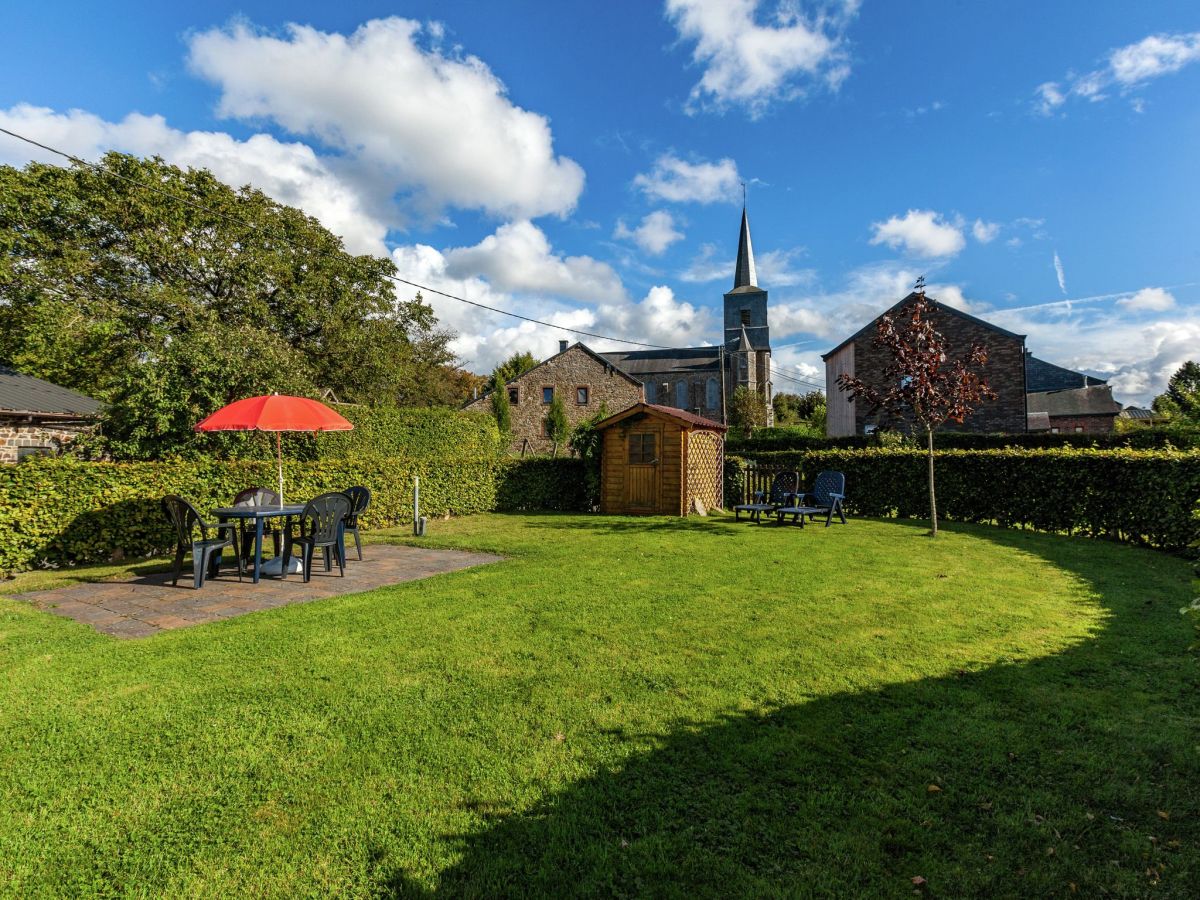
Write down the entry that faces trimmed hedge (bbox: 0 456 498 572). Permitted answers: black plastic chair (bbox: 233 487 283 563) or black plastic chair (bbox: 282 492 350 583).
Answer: black plastic chair (bbox: 282 492 350 583)

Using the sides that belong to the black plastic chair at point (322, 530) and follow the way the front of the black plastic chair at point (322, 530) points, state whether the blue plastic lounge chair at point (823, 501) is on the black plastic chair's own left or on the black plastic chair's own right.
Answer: on the black plastic chair's own right

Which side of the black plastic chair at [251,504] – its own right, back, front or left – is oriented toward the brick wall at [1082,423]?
left

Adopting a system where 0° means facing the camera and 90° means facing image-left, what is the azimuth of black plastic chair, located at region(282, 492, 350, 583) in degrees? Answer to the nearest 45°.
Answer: approximately 135°

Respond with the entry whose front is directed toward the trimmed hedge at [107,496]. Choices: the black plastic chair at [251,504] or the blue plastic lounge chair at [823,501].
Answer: the blue plastic lounge chair at [823,501]

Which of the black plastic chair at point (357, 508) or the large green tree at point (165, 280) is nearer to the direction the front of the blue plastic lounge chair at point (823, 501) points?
the black plastic chair

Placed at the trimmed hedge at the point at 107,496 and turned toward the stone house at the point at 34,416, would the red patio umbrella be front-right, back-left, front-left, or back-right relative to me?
back-right

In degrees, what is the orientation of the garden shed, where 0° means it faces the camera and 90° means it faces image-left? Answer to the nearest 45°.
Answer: approximately 45°

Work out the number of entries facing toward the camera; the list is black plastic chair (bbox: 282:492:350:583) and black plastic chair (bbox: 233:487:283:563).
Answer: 1

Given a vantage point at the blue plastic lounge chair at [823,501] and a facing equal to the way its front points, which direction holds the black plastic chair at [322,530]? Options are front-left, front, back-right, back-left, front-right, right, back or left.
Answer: front

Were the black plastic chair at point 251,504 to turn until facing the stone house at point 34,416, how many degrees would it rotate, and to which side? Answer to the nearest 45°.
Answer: approximately 135° to its right

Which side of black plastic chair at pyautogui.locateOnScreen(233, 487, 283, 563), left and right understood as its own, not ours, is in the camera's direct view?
front

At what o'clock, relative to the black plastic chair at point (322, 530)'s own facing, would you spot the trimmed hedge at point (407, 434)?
The trimmed hedge is roughly at 2 o'clock from the black plastic chair.

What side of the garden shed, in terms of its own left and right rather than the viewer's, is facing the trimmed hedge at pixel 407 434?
right

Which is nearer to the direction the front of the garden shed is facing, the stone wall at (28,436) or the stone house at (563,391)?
the stone wall

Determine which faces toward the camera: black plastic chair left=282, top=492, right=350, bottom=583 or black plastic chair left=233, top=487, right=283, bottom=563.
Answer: black plastic chair left=233, top=487, right=283, bottom=563
